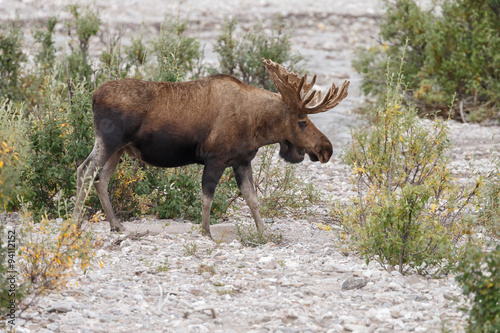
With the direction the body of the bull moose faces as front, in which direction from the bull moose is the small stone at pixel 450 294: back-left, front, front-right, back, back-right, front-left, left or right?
front-right

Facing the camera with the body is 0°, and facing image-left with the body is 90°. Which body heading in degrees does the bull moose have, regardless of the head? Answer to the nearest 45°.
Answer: approximately 270°

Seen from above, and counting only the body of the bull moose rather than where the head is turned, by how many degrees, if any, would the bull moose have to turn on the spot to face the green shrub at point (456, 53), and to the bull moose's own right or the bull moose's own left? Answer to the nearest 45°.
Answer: approximately 45° to the bull moose's own left

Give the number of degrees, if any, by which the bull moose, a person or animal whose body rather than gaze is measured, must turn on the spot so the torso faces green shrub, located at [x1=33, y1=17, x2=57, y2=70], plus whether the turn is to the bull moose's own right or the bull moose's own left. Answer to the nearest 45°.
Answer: approximately 135° to the bull moose's own left

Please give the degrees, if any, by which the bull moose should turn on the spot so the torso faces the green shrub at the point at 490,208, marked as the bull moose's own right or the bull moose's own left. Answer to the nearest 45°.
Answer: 0° — it already faces it

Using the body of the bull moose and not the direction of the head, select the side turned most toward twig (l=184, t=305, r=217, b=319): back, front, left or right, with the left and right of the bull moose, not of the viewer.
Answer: right

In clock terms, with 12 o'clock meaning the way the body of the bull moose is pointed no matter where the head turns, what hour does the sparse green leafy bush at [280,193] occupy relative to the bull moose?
The sparse green leafy bush is roughly at 10 o'clock from the bull moose.
